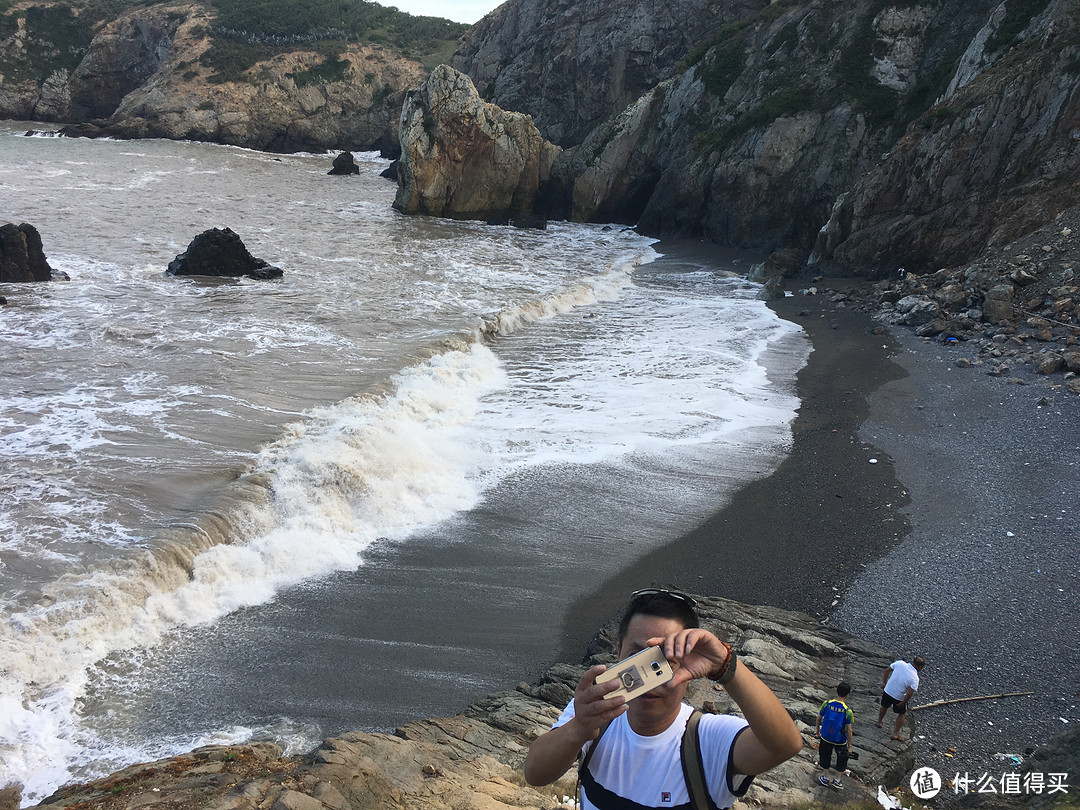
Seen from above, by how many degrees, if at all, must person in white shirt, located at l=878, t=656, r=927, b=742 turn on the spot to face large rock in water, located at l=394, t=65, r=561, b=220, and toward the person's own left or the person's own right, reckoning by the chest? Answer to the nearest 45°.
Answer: approximately 90° to the person's own left

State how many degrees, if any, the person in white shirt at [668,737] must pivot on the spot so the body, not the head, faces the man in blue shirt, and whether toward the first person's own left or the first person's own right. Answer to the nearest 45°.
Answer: approximately 180°

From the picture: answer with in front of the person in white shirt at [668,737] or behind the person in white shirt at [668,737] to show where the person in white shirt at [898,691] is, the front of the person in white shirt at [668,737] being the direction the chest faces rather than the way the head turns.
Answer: behind

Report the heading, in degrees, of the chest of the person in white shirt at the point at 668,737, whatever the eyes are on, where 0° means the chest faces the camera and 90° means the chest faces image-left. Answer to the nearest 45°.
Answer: approximately 0°

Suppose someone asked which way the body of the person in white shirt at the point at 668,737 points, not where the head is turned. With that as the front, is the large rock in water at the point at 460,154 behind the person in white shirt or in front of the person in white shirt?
behind
